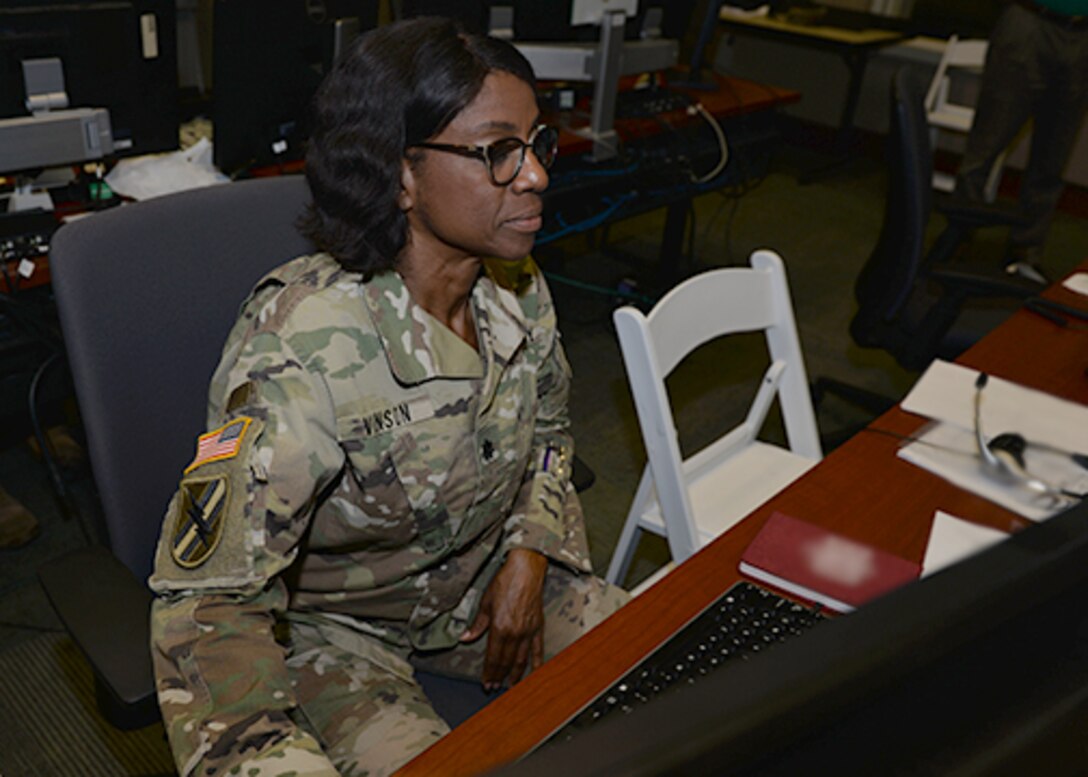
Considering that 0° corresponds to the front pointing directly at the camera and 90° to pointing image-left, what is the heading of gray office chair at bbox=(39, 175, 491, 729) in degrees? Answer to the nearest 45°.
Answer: approximately 315°

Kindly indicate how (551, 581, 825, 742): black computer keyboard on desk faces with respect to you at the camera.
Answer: facing away from the viewer and to the left of the viewer

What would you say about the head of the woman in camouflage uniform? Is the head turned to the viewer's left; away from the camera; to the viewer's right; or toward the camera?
to the viewer's right

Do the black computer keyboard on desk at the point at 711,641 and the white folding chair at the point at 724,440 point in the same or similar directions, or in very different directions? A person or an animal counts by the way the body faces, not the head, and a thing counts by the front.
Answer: very different directions

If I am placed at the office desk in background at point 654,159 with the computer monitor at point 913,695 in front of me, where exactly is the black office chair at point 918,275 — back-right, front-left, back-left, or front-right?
front-left

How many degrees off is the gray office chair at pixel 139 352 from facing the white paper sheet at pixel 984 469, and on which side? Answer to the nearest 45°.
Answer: approximately 45° to its left

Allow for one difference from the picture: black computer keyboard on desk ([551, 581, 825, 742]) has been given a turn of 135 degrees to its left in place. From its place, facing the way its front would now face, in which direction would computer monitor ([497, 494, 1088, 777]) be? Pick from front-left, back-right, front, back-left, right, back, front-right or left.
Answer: front

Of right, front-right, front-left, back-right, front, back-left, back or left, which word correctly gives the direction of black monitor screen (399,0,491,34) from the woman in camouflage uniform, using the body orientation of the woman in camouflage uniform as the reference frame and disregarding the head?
back-left

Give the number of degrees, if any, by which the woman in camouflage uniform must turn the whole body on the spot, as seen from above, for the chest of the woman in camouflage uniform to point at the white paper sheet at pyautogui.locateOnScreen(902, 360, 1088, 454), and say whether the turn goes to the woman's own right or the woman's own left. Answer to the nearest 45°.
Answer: approximately 45° to the woman's own left

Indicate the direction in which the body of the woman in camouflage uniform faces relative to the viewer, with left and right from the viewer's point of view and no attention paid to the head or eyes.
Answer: facing the viewer and to the right of the viewer

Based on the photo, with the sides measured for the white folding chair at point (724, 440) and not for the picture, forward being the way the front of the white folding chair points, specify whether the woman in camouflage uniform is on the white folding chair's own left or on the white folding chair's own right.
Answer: on the white folding chair's own right

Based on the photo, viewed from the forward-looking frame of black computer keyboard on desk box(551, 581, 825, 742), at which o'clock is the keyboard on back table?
The keyboard on back table is roughly at 1 o'clock from the black computer keyboard on desk.
